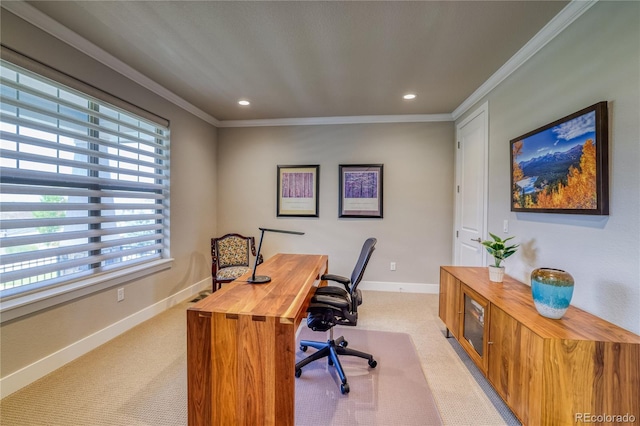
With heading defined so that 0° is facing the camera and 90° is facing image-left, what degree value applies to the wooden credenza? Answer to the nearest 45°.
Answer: approximately 45°

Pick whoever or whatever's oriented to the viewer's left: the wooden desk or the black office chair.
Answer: the black office chair

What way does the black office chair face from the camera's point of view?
to the viewer's left

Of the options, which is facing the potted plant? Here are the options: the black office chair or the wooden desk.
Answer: the wooden desk

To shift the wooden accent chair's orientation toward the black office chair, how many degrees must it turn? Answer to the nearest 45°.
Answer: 0° — it already faces it

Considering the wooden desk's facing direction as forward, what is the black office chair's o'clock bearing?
The black office chair is roughly at 11 o'clock from the wooden desk.

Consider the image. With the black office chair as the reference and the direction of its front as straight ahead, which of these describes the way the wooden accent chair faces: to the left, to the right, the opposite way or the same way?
to the left

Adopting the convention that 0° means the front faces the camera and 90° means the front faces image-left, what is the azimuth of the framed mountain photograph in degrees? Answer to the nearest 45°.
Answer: approximately 45°

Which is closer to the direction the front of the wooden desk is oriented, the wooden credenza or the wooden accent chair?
the wooden credenza

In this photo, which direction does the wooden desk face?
to the viewer's right

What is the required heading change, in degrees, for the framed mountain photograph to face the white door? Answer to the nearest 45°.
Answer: approximately 90° to its right
